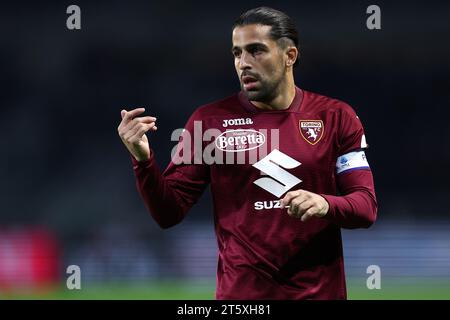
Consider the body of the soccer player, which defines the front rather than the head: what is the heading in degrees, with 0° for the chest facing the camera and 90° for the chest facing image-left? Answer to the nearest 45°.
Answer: approximately 0°
